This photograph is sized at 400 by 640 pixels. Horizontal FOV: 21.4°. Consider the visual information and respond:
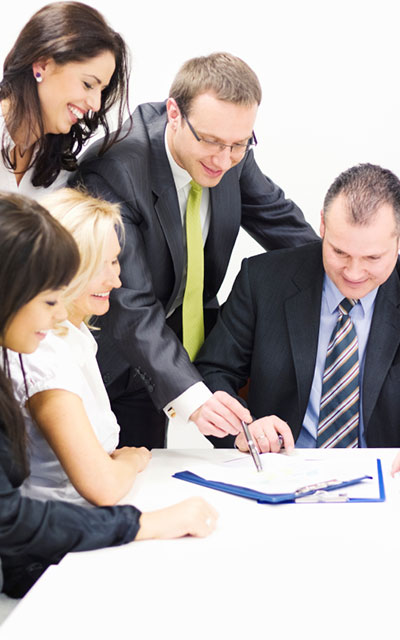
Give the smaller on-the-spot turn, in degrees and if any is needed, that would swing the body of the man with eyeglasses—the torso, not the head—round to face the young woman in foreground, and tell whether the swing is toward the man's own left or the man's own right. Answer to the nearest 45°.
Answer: approximately 45° to the man's own right

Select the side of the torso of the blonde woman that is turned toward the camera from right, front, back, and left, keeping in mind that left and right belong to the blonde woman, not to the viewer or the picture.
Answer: right

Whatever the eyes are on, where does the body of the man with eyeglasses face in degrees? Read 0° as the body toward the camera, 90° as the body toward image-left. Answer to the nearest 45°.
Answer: approximately 315°

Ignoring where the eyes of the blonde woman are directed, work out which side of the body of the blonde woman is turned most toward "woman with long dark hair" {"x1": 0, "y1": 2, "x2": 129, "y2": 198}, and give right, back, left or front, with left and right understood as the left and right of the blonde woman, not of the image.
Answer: left

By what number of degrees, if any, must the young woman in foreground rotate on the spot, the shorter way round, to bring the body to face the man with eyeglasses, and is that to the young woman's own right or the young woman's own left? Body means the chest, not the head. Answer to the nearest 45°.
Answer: approximately 90° to the young woman's own left

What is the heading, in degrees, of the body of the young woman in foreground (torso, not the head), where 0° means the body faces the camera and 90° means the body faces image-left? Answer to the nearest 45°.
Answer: approximately 270°

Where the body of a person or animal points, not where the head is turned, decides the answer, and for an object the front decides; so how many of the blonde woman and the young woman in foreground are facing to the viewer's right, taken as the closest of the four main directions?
2

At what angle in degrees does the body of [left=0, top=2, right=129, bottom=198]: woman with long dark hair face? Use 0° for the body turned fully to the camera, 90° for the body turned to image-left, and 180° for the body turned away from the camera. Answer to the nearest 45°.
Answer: approximately 315°
